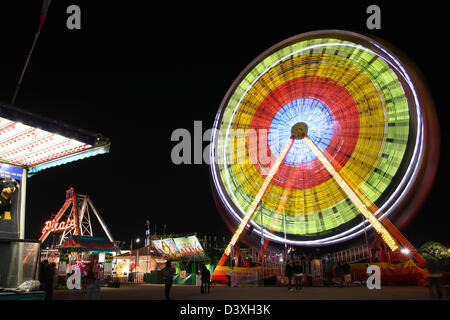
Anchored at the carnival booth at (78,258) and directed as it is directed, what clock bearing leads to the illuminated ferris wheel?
The illuminated ferris wheel is roughly at 10 o'clock from the carnival booth.

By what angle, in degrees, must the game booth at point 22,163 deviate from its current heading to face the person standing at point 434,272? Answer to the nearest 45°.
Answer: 0° — it already faces them

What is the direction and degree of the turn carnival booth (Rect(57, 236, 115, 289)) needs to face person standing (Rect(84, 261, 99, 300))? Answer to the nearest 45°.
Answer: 0° — it already faces them

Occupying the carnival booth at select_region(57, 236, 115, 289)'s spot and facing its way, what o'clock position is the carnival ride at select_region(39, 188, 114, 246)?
The carnival ride is roughly at 6 o'clock from the carnival booth.

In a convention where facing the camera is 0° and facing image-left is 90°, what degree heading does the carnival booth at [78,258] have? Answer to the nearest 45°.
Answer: approximately 0°

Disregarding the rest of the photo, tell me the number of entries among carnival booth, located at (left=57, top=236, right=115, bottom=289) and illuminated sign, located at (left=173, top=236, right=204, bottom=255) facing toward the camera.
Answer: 2
